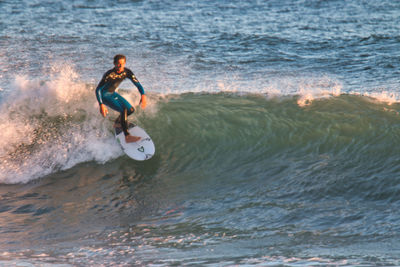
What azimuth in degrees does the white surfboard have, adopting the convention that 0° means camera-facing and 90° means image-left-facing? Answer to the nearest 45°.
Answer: approximately 315°

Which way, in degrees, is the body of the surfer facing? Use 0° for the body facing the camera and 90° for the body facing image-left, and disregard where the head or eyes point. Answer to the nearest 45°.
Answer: approximately 315°
